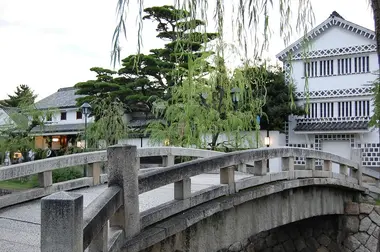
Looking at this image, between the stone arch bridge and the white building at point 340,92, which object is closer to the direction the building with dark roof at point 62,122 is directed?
the stone arch bridge

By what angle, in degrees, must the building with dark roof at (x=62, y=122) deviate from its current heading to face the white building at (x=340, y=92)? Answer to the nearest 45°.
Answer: approximately 45° to its left

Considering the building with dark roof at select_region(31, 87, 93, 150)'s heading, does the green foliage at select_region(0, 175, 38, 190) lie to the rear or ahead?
ahead

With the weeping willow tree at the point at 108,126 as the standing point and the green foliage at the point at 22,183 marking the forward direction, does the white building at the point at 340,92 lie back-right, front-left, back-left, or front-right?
back-left

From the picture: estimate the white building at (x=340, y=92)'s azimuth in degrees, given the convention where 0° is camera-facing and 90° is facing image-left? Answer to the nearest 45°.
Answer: approximately 0°

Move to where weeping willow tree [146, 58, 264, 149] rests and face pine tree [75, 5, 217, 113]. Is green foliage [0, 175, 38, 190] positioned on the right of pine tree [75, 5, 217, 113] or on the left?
left

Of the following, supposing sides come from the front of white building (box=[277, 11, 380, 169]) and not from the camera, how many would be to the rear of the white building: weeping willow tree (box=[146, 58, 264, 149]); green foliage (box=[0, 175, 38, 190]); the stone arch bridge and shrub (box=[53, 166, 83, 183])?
0

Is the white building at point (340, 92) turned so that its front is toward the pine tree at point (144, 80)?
no

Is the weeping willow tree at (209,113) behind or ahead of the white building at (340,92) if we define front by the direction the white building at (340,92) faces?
ahead

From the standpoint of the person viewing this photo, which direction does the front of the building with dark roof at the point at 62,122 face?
facing the viewer

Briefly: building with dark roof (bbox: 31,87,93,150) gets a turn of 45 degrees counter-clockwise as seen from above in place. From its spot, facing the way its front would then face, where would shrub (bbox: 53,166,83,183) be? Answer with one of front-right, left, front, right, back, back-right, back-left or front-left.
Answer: front-right

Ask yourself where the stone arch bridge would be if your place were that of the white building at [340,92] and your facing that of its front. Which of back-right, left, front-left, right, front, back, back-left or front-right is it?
front

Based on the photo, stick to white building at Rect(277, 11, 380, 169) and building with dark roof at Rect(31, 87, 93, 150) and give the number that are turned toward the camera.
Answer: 2

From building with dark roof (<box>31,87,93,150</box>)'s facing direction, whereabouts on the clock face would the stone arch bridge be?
The stone arch bridge is roughly at 12 o'clock from the building with dark roof.
